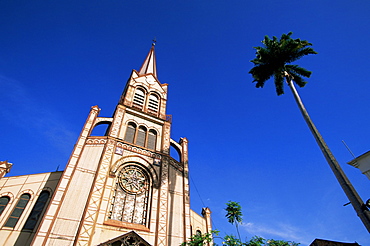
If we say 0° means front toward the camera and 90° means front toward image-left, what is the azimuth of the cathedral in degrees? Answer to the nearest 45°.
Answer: approximately 315°
